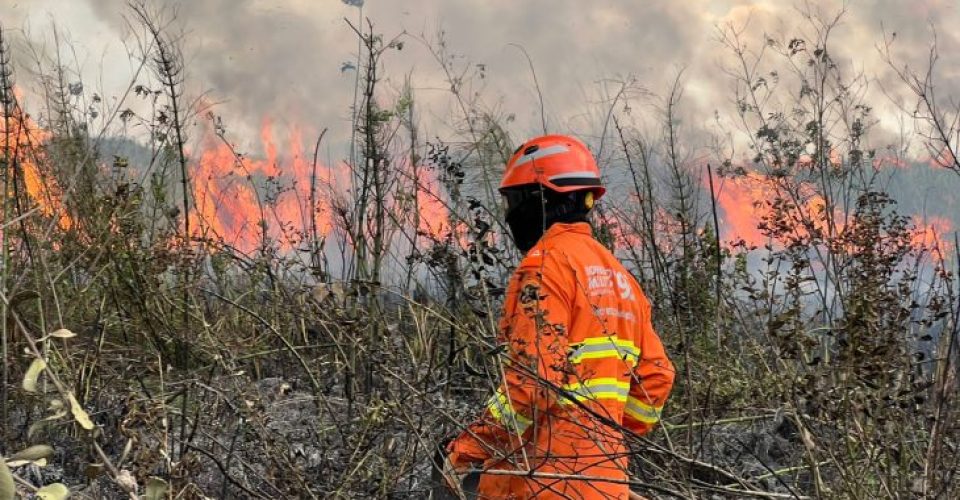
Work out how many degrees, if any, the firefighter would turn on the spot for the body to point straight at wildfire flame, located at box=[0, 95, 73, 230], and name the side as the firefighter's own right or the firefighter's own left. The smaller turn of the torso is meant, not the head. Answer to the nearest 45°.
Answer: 0° — they already face it

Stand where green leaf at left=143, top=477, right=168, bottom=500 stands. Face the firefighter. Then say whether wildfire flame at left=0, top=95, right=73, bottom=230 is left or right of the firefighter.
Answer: left

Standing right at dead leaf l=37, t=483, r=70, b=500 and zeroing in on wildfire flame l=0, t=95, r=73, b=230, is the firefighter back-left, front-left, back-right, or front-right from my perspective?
front-right

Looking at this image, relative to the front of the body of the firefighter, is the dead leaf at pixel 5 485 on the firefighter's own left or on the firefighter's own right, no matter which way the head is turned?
on the firefighter's own left

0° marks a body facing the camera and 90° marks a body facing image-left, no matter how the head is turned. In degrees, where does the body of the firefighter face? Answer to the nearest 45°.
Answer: approximately 135°

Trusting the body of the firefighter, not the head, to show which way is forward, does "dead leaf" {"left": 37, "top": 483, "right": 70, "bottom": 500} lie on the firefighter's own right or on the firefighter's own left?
on the firefighter's own left

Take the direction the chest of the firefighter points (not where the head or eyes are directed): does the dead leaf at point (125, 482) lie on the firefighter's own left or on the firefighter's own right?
on the firefighter's own left

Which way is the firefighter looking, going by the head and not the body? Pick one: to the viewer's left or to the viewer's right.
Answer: to the viewer's left
